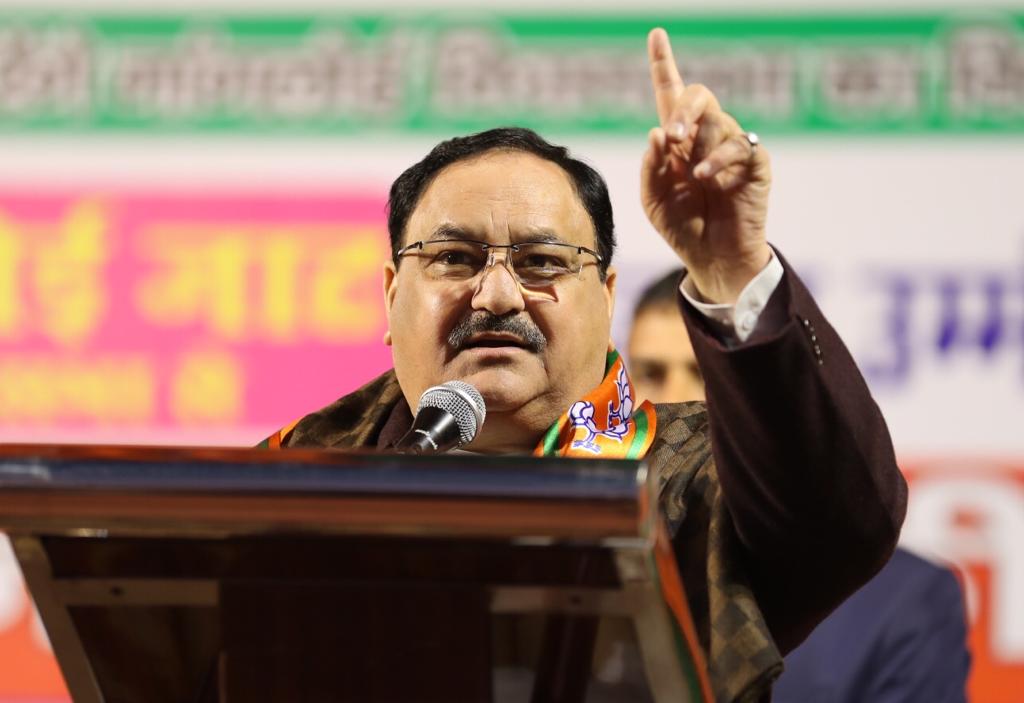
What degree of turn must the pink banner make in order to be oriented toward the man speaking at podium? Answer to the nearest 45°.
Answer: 0° — it already faces them

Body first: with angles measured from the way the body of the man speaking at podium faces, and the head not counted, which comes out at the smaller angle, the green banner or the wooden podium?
the wooden podium

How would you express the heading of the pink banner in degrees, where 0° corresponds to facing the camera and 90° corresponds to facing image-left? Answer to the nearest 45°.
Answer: approximately 0°

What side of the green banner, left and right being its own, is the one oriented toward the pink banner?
right

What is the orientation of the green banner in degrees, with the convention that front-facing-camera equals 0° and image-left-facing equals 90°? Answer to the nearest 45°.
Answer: approximately 0°

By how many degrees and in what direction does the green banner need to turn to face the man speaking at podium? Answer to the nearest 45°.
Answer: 0° — it already faces them

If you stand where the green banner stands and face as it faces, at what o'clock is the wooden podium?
The wooden podium is roughly at 12 o'clock from the green banner.

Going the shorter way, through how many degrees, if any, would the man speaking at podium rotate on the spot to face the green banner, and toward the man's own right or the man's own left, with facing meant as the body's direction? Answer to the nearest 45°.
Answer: approximately 180°
